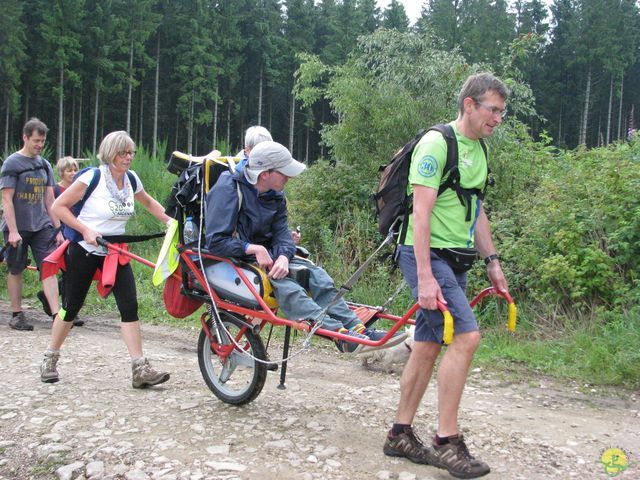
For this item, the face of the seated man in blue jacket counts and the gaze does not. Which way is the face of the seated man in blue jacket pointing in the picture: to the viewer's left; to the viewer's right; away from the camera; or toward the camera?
to the viewer's right

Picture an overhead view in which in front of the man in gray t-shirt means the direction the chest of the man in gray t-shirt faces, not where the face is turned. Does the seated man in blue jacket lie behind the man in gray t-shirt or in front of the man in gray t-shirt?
in front

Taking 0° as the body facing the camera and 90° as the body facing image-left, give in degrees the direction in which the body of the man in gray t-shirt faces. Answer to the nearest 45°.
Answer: approximately 315°

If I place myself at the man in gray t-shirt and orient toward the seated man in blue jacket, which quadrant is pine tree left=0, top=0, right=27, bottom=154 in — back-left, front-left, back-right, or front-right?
back-left

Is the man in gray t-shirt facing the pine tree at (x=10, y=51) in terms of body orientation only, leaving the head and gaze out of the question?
no

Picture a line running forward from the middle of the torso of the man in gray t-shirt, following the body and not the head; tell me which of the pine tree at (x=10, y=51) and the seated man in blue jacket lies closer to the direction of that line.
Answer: the seated man in blue jacket
